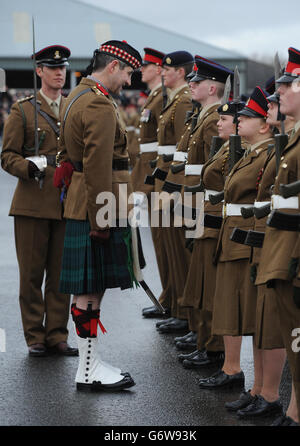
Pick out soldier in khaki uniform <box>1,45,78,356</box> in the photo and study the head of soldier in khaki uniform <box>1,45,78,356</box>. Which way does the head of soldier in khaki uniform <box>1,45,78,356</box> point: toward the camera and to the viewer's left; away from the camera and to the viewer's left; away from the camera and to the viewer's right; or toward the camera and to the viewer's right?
toward the camera and to the viewer's right

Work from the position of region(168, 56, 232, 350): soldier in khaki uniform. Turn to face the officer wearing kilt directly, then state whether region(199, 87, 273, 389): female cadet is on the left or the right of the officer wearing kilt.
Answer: left

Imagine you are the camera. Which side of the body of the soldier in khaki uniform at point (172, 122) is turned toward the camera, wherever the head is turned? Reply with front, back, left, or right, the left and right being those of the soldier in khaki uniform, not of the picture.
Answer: left

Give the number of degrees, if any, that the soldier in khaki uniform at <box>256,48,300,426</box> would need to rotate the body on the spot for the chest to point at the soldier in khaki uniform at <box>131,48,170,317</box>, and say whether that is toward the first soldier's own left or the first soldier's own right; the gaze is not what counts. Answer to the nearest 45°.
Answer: approximately 90° to the first soldier's own right

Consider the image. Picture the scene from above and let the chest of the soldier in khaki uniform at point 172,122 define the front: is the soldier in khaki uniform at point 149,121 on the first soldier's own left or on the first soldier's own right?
on the first soldier's own right

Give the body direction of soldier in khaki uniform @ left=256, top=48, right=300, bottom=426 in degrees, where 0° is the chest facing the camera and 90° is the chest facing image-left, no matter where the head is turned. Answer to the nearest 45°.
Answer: approximately 90°

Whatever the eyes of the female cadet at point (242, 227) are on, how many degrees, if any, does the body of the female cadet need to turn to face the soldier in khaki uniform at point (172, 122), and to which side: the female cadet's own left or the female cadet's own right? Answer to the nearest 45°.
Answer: approximately 90° to the female cadet's own right

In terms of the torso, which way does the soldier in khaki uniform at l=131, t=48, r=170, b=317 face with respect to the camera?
to the viewer's left

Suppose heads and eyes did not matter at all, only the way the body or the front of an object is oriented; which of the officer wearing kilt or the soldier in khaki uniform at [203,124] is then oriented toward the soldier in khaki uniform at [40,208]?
the soldier in khaki uniform at [203,124]

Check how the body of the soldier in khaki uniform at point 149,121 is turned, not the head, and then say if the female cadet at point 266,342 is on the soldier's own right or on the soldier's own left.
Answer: on the soldier's own left
